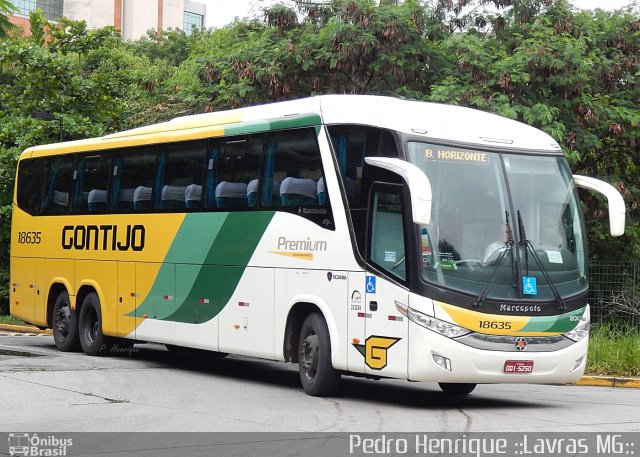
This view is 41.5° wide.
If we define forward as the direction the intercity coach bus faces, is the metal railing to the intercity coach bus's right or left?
on its left

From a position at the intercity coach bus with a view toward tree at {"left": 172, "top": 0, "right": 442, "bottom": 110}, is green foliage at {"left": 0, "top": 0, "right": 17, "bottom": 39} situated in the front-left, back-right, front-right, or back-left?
front-left

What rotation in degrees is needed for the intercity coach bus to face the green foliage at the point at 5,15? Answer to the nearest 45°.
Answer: approximately 180°

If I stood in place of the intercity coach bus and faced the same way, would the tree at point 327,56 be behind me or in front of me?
behind

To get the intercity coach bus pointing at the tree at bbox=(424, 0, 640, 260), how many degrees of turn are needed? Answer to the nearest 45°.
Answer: approximately 90° to its left
